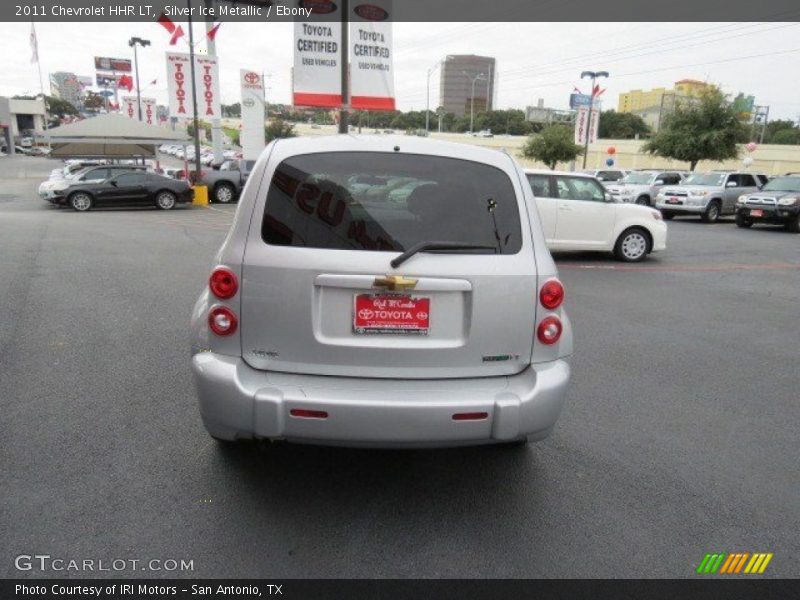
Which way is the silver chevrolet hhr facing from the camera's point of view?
away from the camera

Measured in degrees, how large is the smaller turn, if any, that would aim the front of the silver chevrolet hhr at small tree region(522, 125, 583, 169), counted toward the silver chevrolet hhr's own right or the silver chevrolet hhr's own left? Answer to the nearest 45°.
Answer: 0° — it already faces it

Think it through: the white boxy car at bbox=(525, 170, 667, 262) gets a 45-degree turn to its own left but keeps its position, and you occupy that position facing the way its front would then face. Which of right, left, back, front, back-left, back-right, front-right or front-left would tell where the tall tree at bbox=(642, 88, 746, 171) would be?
front-left

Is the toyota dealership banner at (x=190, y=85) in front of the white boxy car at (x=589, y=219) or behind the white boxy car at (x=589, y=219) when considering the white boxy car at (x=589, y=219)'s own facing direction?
behind

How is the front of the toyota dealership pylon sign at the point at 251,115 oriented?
toward the camera

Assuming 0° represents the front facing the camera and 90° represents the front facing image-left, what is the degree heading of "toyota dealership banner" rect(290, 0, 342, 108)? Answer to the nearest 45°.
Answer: approximately 0°

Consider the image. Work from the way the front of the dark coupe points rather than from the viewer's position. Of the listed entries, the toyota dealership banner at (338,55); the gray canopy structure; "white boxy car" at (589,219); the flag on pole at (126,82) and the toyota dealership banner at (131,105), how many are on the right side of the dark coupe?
3

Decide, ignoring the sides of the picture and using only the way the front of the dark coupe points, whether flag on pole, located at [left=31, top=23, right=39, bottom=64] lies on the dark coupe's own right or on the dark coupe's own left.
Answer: on the dark coupe's own right

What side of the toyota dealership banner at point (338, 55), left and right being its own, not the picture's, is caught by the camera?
front

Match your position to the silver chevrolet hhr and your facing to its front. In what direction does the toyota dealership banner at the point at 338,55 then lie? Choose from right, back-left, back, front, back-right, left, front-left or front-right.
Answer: front

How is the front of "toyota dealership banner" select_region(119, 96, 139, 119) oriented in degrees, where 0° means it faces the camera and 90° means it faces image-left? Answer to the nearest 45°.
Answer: approximately 0°

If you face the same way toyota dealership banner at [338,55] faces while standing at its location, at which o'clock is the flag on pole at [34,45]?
The flag on pole is roughly at 5 o'clock from the toyota dealership banner.

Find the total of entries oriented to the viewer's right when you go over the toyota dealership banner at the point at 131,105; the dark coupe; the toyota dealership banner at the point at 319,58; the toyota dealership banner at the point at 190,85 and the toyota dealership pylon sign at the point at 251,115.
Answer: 0

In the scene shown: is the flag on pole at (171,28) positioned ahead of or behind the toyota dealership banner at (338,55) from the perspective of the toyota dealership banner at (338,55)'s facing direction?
behind

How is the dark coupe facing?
to the viewer's left

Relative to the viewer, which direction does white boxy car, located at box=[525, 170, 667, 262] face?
to the viewer's right

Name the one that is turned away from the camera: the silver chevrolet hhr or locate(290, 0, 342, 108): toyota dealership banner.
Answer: the silver chevrolet hhr
